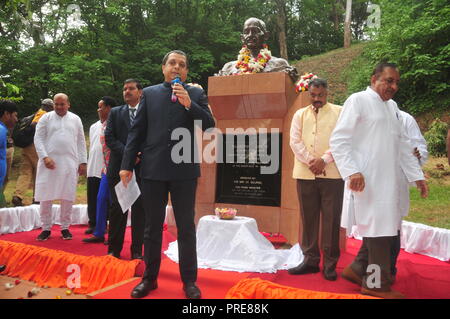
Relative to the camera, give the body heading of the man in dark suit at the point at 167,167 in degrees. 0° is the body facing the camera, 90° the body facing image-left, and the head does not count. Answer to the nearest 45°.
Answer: approximately 0°

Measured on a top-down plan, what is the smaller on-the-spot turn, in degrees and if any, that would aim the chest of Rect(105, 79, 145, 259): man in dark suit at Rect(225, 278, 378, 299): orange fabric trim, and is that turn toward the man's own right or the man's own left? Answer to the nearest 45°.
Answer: approximately 45° to the man's own left

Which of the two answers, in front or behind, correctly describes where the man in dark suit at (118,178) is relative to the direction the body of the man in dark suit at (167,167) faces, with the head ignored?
behind

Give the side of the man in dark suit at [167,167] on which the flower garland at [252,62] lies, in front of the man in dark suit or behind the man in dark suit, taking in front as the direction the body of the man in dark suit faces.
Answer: behind
